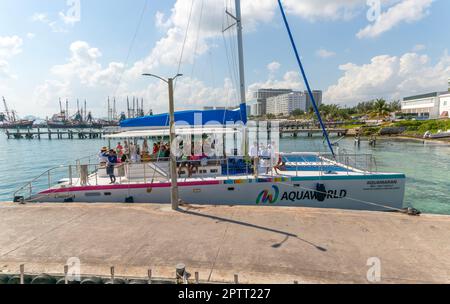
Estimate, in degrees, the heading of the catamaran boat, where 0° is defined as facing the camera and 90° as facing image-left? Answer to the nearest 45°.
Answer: approximately 270°

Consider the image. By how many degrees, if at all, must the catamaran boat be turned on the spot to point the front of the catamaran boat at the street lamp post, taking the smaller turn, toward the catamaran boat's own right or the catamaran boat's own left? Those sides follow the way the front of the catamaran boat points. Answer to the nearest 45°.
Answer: approximately 135° to the catamaran boat's own right
